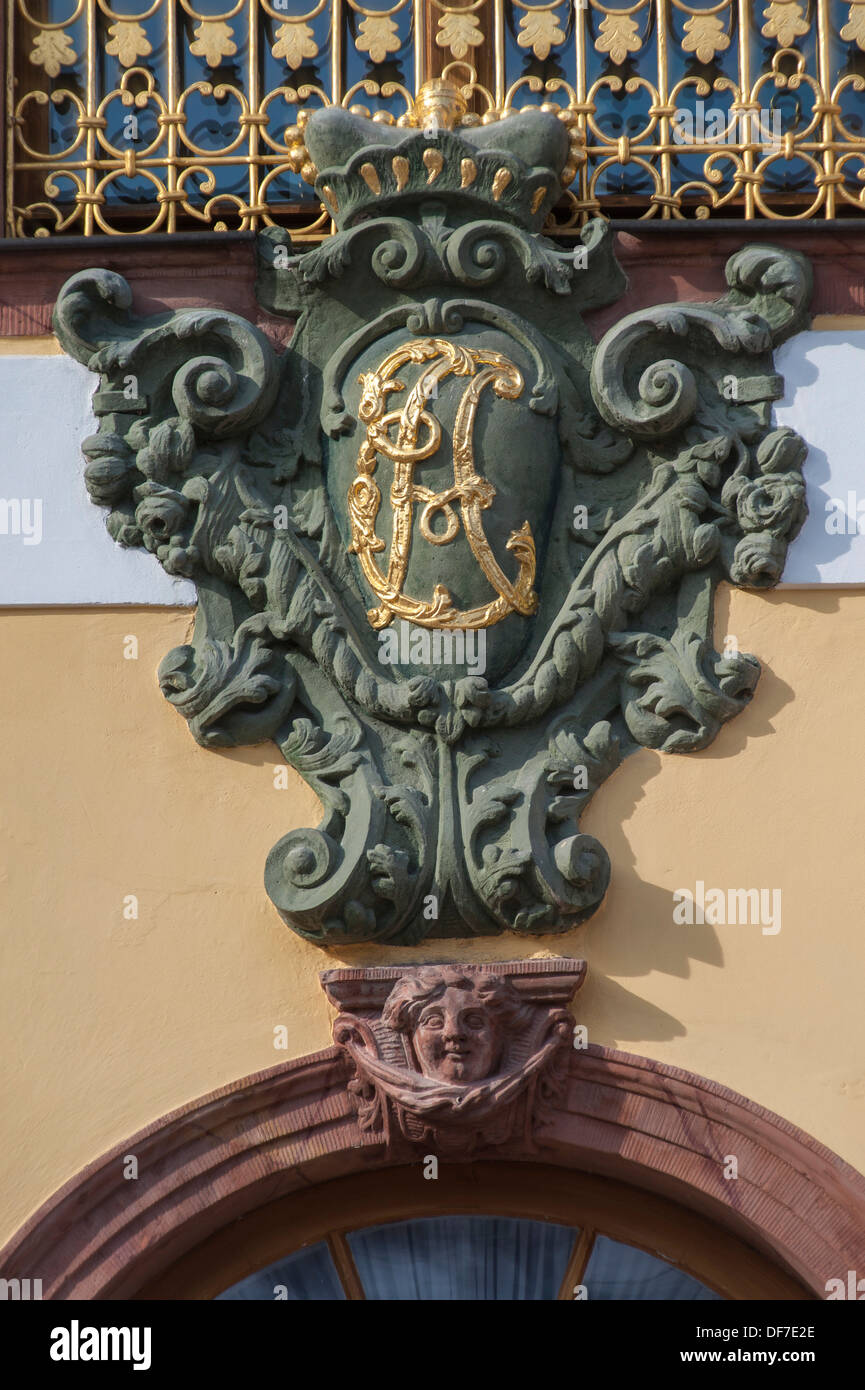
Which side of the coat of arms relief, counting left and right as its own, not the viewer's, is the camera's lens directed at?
front
